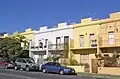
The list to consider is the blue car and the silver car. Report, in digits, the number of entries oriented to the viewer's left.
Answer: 0

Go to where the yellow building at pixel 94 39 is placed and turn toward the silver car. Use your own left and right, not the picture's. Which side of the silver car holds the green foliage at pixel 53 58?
right

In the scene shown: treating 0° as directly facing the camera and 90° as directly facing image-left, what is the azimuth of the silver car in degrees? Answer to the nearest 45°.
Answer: approximately 315°

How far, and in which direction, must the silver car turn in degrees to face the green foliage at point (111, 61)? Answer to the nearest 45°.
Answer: approximately 45° to its left

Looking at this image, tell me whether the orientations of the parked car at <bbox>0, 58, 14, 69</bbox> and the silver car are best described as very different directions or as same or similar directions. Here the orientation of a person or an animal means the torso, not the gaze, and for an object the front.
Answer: same or similar directions

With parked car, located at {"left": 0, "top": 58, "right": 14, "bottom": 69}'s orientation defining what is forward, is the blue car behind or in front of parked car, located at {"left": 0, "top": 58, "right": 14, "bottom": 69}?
in front

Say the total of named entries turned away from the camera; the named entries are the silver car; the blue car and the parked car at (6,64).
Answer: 0

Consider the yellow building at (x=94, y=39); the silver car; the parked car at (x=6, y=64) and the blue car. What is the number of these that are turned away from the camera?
0

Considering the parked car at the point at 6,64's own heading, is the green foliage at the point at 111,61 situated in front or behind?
in front

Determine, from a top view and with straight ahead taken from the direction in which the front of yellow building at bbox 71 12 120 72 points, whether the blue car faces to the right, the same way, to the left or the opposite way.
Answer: to the left

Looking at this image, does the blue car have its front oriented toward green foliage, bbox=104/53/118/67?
no

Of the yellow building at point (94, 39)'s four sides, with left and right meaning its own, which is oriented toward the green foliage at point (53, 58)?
right

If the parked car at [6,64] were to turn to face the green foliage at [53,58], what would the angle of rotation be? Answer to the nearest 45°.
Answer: approximately 45° to its left

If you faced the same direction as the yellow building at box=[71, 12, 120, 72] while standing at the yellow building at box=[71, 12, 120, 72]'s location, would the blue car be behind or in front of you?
in front

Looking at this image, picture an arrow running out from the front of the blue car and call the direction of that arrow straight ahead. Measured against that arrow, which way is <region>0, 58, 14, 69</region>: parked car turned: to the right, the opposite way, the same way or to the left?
the same way

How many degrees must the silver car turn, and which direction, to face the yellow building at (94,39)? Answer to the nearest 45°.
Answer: approximately 45° to its left

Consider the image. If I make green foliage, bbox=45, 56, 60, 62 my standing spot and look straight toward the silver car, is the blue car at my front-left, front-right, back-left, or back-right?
front-left

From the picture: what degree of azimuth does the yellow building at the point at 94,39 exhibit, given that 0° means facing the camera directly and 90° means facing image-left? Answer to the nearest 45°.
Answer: approximately 45°
